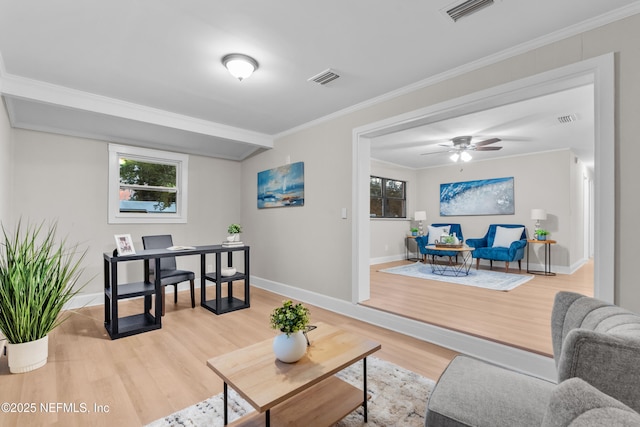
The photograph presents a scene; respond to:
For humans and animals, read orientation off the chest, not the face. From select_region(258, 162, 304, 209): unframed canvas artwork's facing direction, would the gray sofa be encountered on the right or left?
on its left

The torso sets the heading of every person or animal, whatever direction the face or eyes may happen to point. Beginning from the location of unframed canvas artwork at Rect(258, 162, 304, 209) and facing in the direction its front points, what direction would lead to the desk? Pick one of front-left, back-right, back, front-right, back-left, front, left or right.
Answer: front

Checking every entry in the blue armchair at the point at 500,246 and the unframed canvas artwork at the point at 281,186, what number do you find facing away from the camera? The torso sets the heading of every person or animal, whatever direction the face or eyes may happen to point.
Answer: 0

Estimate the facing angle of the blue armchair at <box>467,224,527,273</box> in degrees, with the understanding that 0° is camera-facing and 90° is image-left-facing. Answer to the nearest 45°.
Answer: approximately 45°

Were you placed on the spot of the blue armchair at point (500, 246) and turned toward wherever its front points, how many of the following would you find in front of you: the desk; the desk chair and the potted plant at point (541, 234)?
2

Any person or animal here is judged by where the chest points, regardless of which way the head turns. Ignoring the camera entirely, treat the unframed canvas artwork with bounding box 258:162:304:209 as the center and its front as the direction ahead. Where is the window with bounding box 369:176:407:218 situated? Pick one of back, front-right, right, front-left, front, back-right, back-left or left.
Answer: back

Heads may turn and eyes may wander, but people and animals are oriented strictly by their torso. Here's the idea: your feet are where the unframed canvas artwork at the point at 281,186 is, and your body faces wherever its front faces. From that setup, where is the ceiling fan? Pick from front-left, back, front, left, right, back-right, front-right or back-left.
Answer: back-left

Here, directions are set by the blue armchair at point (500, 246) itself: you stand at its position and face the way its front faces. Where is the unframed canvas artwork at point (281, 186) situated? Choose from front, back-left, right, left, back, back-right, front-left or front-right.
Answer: front

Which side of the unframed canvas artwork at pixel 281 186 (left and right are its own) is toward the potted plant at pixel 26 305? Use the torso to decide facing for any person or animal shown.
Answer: front

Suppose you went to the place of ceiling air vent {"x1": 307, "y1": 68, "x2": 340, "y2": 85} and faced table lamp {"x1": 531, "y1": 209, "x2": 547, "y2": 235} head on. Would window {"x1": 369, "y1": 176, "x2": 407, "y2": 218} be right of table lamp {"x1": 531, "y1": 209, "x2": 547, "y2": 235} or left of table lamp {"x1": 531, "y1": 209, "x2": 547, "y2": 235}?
left

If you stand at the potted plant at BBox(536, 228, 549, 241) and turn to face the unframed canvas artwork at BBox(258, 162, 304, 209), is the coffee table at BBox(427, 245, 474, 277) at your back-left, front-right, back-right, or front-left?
front-right

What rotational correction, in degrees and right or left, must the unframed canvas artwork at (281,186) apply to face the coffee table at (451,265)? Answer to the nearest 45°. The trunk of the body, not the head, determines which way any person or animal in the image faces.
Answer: approximately 135° to its left
